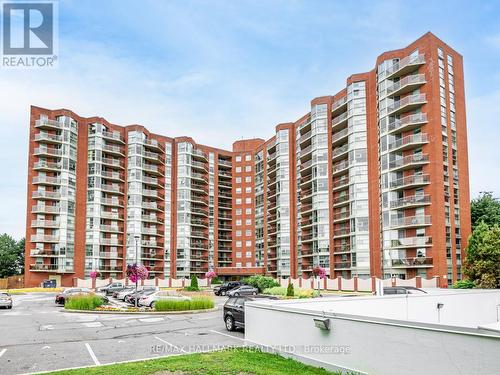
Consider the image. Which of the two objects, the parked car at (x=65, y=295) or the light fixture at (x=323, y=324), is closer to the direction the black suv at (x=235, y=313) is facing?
the light fixture
